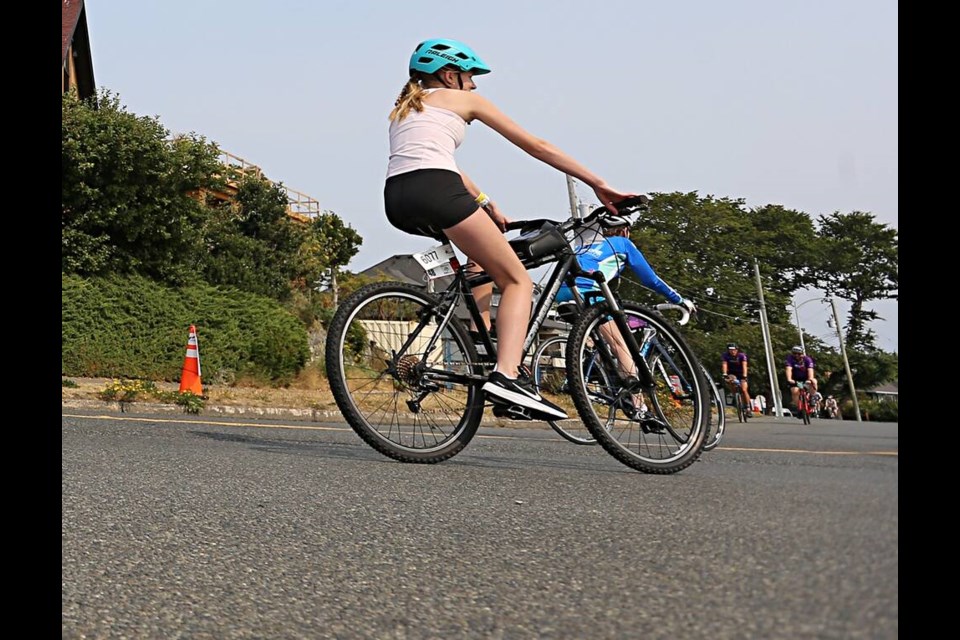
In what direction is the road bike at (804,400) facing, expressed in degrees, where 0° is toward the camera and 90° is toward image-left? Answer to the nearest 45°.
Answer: approximately 0°

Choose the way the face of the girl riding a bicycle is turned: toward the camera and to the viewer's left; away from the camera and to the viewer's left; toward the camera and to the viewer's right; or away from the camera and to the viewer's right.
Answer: away from the camera and to the viewer's right

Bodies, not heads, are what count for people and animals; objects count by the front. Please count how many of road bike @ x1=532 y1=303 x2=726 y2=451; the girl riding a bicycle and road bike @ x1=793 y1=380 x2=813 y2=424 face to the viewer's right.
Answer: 2

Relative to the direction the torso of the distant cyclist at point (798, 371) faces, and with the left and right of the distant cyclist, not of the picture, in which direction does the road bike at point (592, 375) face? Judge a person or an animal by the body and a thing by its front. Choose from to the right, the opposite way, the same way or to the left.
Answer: to the left

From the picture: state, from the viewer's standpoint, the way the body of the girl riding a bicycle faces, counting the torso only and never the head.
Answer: to the viewer's right

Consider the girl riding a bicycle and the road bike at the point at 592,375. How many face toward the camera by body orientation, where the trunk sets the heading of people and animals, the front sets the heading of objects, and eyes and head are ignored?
0

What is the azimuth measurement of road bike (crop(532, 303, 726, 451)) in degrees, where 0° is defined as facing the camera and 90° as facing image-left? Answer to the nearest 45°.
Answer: approximately 270°
